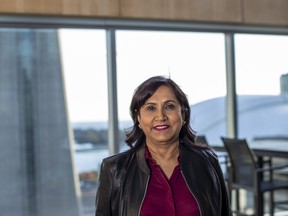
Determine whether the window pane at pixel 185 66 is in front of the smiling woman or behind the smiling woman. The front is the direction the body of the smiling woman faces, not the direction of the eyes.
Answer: behind

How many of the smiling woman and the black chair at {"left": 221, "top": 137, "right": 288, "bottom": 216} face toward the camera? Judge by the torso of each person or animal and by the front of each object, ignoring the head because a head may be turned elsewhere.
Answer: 1

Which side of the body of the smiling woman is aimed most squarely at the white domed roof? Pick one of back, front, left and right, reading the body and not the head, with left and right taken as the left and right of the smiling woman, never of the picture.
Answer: back

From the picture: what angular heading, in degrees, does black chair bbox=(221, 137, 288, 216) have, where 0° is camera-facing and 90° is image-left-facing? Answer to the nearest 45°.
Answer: approximately 225°

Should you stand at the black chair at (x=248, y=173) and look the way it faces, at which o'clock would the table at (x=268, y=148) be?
The table is roughly at 11 o'clock from the black chair.

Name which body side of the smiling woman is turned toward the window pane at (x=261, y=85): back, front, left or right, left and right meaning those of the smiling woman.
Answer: back

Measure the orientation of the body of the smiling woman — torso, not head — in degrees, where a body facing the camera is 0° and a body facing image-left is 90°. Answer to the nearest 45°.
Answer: approximately 0°
